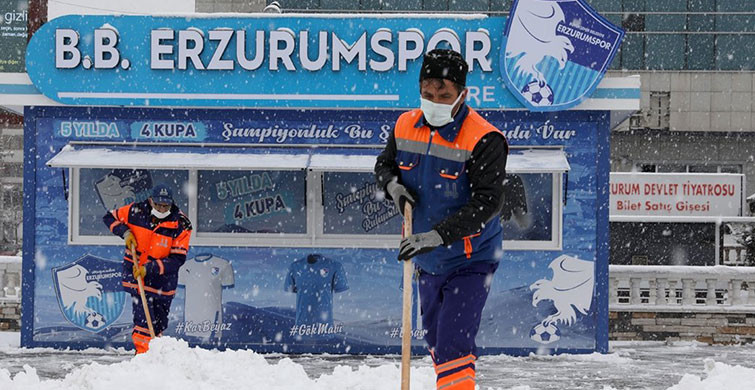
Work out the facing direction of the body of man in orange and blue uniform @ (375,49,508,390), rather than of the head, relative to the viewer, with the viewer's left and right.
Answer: facing the viewer and to the left of the viewer

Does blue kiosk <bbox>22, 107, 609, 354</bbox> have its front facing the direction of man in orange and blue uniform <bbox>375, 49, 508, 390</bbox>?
yes

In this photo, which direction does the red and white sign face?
toward the camera

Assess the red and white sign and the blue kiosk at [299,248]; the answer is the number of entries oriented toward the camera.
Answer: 2

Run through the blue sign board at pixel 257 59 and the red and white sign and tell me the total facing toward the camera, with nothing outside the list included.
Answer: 2

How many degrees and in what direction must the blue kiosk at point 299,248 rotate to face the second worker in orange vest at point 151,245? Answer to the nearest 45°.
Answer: approximately 45° to its right

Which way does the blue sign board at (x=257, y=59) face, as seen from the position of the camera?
facing the viewer

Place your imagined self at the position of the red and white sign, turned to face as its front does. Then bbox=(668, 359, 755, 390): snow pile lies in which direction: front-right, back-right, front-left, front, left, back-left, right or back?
front

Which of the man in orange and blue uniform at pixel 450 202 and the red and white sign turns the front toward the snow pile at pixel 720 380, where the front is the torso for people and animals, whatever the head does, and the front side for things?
the red and white sign
